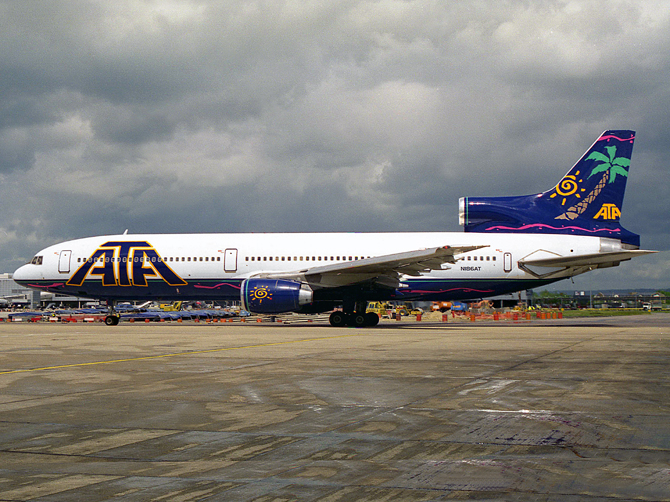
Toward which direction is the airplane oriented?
to the viewer's left
